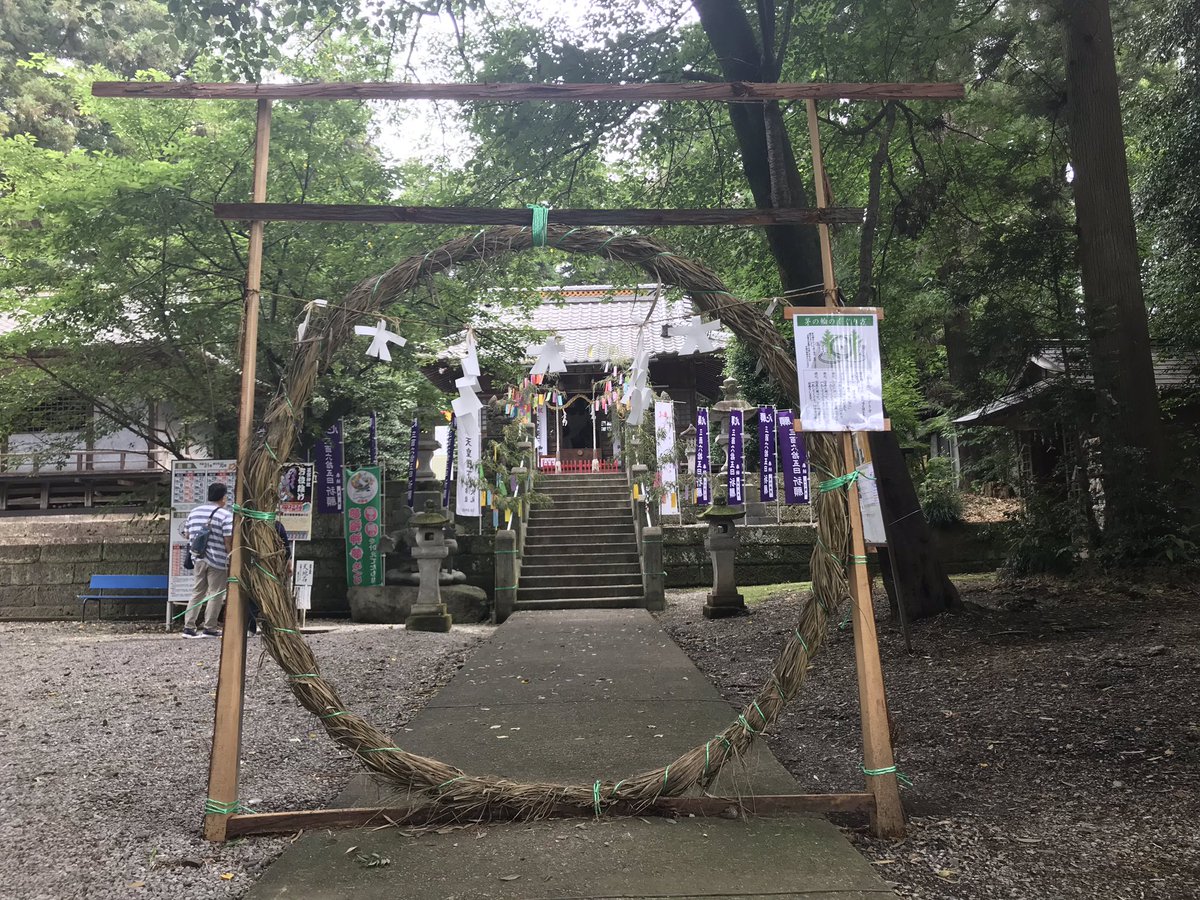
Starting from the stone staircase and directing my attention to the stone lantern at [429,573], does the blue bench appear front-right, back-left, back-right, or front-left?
front-right

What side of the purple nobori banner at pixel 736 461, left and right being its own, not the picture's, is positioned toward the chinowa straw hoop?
front

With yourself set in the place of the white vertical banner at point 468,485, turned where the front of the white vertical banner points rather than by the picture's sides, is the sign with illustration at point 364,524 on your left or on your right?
on your right

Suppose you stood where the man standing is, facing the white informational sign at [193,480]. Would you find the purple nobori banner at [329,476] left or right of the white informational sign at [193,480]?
right

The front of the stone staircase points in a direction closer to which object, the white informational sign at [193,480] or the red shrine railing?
the white informational sign

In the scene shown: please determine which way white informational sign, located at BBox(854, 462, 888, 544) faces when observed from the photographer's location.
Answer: facing the viewer

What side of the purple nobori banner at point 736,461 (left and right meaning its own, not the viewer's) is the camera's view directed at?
front

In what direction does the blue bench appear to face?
toward the camera

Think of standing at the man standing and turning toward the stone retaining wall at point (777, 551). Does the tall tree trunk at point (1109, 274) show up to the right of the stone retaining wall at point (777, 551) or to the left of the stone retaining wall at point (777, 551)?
right

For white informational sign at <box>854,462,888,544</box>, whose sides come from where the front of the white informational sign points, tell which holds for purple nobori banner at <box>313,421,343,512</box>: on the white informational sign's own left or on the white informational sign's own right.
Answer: on the white informational sign's own right

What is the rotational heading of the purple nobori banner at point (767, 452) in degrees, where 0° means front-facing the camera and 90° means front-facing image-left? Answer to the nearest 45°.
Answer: approximately 0°

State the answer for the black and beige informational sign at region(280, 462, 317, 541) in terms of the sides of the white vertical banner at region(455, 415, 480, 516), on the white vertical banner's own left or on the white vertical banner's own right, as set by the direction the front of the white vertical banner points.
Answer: on the white vertical banner's own right

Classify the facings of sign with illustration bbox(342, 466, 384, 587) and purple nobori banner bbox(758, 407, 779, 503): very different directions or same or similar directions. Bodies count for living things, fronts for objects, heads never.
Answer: same or similar directions
